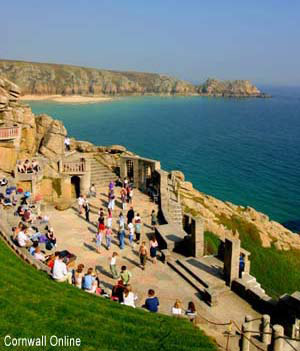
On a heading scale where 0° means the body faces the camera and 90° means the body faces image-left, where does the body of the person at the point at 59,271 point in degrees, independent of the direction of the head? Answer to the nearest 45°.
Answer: approximately 225°

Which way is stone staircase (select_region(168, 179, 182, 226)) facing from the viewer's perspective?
toward the camera

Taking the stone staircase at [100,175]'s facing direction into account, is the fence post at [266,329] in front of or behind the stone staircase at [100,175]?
in front

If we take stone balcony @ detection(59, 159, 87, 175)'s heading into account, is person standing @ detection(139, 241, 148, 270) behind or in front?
in front

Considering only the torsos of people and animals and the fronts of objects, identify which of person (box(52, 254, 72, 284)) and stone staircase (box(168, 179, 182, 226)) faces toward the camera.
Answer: the stone staircase

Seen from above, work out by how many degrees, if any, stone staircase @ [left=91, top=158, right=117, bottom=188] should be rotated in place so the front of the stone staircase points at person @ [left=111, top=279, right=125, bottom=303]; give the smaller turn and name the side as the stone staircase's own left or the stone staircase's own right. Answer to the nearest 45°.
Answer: approximately 45° to the stone staircase's own right

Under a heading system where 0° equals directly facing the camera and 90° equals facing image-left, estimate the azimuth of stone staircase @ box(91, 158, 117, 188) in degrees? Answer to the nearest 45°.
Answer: approximately 315°

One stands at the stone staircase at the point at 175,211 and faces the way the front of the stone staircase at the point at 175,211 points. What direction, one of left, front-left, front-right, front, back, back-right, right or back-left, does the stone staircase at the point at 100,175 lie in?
back-right

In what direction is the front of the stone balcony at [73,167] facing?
toward the camera

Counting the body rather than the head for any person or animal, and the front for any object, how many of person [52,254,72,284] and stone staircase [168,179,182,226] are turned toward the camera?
1

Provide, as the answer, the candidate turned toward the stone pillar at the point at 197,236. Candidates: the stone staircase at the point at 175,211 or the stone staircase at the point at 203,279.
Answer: the stone staircase at the point at 175,211

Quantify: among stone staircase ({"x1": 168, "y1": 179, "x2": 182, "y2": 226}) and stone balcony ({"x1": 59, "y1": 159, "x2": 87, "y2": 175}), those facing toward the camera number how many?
2
